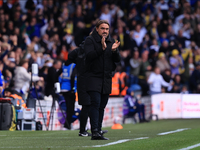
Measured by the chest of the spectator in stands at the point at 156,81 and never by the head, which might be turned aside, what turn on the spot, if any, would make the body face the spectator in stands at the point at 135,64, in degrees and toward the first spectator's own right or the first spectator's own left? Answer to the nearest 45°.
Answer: approximately 180°

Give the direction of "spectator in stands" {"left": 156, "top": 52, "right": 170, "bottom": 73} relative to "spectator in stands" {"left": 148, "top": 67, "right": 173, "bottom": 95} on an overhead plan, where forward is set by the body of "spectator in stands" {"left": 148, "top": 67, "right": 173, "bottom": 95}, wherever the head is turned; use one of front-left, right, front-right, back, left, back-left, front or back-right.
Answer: back-left

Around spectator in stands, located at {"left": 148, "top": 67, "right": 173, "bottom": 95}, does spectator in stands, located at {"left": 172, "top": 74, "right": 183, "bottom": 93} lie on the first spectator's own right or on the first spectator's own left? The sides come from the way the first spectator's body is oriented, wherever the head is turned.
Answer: on the first spectator's own left

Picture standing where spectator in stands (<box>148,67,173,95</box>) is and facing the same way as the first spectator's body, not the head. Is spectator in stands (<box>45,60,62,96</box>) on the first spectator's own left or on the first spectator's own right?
on the first spectator's own right

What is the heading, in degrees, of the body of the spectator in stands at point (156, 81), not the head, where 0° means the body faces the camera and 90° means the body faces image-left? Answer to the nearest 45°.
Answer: approximately 315°

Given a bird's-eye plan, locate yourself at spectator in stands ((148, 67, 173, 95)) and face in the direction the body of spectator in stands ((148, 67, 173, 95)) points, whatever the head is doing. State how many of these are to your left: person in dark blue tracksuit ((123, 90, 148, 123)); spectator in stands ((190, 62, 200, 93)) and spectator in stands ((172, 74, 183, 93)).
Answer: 2

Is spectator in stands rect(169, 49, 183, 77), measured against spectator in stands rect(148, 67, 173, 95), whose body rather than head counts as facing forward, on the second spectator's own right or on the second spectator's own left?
on the second spectator's own left

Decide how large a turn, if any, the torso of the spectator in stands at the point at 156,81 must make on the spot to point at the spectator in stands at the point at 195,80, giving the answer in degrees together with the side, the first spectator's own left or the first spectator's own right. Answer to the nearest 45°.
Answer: approximately 90° to the first spectator's own left

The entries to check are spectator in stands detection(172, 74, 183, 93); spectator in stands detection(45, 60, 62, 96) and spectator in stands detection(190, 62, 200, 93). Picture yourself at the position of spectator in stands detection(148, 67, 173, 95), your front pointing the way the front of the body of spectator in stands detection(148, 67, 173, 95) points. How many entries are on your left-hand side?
2
